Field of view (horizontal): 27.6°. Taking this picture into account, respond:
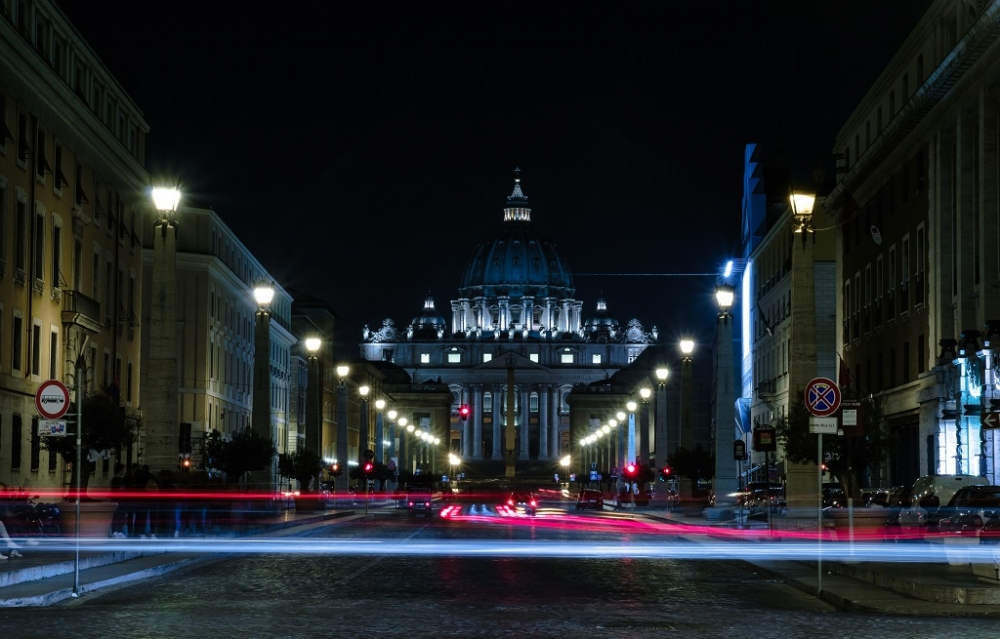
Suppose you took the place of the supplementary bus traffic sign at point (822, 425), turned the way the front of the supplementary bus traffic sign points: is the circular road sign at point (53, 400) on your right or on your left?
on your right

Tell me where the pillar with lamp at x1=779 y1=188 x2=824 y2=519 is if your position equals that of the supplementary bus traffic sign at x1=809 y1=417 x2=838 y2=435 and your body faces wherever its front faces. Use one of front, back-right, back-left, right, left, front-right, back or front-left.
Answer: back

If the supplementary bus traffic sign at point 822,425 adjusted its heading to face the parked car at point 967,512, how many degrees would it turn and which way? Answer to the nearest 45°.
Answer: approximately 180°

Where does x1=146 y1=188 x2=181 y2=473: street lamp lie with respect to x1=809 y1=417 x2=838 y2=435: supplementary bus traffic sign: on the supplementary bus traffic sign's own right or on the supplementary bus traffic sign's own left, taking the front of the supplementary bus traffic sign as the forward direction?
on the supplementary bus traffic sign's own right

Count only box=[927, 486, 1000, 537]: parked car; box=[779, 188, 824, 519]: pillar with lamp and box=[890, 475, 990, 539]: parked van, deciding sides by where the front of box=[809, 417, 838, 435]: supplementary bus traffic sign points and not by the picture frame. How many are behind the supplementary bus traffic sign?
3

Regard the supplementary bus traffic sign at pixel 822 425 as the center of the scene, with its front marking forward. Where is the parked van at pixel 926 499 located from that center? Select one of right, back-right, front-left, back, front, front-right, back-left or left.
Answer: back

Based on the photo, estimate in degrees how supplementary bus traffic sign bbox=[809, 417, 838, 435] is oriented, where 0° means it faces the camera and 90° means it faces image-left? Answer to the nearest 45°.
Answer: approximately 0°

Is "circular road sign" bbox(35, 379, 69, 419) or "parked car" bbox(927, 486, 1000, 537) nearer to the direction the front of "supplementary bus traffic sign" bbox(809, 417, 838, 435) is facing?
the circular road sign
